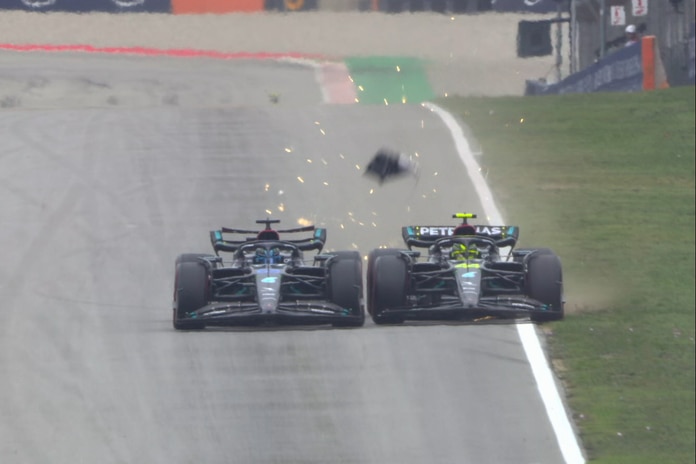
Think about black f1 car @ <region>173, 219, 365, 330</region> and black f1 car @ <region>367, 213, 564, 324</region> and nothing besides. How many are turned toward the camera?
2

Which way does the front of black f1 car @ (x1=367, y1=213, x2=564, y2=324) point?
toward the camera

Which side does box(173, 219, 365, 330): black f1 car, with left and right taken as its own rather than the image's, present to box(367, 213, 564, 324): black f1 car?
left

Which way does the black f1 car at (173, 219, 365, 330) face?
toward the camera

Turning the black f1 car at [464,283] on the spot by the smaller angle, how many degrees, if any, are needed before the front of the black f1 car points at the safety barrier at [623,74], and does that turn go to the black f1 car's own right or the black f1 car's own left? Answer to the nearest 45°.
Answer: approximately 180°

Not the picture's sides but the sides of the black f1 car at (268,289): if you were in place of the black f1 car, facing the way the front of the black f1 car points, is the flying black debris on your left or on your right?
on your left

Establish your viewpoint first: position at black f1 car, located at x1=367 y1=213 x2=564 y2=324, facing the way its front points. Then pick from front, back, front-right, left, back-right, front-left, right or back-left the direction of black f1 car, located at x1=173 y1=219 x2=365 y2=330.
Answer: right

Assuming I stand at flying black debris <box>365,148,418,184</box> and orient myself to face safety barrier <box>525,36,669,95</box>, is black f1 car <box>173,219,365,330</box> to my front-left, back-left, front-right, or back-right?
back-left
